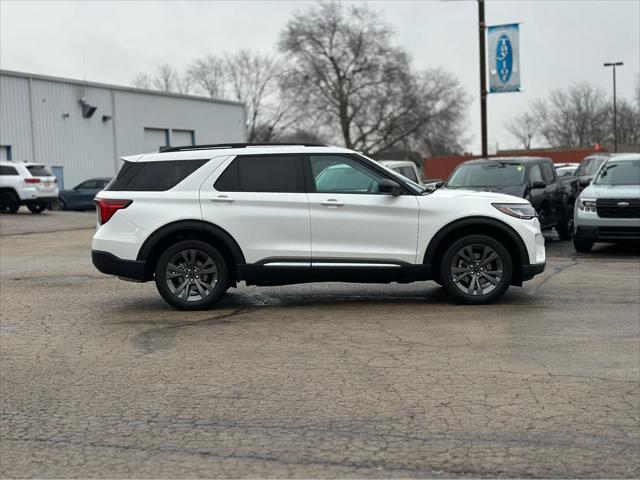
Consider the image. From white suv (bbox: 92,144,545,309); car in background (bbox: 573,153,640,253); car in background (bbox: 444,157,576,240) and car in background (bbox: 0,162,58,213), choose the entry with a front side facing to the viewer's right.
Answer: the white suv

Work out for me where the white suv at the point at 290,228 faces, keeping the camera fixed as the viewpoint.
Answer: facing to the right of the viewer

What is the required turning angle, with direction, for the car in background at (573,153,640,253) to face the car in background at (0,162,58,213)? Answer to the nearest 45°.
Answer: approximately 135° to its right

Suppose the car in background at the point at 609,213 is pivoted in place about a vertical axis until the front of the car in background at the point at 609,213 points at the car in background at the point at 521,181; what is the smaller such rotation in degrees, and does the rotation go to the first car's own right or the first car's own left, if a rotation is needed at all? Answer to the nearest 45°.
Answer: approximately 135° to the first car's own right

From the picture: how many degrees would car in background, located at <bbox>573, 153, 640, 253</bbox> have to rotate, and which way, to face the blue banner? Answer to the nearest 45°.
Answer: approximately 180°

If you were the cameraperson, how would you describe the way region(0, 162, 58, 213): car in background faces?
facing away from the viewer and to the left of the viewer

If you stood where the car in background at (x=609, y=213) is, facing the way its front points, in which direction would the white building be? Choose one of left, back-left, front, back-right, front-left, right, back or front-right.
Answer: back-right

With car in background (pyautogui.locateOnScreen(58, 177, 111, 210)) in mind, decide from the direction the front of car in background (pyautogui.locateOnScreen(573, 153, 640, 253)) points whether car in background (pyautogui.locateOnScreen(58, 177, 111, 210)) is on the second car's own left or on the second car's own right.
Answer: on the second car's own right

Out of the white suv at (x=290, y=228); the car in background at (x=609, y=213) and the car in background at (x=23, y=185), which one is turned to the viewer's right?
the white suv

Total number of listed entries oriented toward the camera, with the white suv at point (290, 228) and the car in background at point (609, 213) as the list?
1

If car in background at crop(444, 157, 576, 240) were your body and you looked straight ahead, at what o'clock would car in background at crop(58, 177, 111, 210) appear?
car in background at crop(58, 177, 111, 210) is roughly at 3 o'clock from car in background at crop(444, 157, 576, 240).
